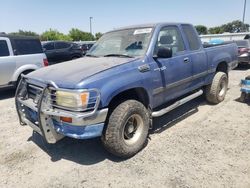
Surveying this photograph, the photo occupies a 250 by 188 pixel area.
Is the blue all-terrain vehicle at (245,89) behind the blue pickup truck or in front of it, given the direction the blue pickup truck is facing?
behind

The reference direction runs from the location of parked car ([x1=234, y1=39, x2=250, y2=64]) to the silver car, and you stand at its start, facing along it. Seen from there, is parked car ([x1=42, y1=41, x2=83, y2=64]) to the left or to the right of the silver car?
right

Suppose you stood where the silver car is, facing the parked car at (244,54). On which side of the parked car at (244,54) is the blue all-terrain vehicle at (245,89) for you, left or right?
right

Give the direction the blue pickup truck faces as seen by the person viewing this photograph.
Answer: facing the viewer and to the left of the viewer

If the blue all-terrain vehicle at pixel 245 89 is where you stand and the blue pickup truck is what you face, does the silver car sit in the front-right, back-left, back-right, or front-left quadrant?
front-right

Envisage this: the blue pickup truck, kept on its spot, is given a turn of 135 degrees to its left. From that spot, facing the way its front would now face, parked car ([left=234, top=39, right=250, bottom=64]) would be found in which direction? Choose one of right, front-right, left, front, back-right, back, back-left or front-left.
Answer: front-left

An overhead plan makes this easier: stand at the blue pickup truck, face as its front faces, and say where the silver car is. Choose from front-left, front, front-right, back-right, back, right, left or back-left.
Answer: right

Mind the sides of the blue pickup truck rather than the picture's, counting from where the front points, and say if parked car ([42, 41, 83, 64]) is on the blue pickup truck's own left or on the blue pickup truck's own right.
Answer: on the blue pickup truck's own right

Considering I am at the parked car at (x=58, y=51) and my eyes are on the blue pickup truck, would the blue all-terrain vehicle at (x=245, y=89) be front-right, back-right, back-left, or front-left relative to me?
front-left
